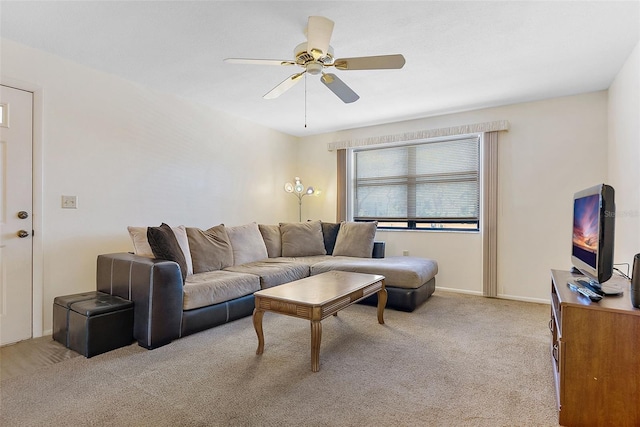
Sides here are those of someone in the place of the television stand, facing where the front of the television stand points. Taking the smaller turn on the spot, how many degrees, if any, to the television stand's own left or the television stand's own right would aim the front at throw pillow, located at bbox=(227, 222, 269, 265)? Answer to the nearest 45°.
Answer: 0° — it already faces it

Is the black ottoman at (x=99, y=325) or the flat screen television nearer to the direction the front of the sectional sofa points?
the flat screen television

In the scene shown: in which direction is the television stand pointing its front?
to the viewer's left

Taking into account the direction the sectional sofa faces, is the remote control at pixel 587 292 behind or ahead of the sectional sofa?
ahead

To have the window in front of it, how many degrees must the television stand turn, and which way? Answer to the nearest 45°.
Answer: approximately 45° to its right

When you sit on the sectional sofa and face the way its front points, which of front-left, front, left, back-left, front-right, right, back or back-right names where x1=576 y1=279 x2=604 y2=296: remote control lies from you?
front

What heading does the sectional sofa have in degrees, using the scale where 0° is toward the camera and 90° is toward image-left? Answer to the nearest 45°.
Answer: approximately 315°

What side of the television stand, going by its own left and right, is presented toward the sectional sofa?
front

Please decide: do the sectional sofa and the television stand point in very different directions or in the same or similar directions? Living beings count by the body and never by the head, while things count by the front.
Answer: very different directions

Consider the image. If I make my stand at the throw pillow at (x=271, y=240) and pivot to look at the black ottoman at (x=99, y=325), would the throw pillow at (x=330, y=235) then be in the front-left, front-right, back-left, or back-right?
back-left

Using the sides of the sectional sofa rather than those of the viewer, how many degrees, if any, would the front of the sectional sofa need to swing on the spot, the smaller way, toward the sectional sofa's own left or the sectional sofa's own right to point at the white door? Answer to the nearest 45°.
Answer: approximately 135° to the sectional sofa's own right

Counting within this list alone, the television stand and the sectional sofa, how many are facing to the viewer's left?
1
